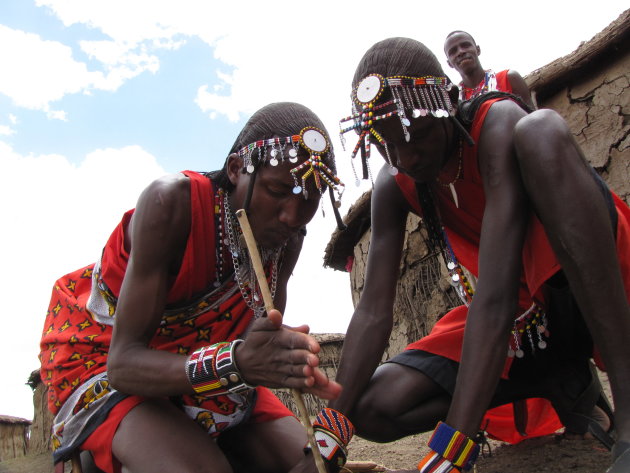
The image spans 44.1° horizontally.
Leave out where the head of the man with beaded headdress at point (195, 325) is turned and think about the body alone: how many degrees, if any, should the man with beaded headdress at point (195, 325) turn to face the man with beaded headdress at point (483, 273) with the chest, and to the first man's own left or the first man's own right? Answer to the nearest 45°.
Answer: approximately 45° to the first man's own left

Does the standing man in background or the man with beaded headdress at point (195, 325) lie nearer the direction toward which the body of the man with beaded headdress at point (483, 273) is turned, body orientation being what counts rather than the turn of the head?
the man with beaded headdress

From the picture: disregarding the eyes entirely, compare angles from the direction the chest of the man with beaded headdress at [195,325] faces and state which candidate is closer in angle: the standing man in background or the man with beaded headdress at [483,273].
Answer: the man with beaded headdress

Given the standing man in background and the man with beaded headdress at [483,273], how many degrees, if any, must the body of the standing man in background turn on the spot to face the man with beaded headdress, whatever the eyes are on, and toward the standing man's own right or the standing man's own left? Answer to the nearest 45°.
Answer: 0° — they already face them

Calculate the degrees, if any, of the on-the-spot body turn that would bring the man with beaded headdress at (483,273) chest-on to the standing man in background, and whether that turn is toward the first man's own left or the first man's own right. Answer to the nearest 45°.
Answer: approximately 135° to the first man's own right

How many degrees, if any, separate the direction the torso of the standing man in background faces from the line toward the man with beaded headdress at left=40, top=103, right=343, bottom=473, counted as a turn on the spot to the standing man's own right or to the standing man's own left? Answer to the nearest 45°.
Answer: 0° — they already face them

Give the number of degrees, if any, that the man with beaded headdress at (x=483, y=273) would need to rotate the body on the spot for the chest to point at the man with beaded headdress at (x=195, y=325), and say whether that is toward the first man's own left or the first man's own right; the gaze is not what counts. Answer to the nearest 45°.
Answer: approximately 45° to the first man's own right

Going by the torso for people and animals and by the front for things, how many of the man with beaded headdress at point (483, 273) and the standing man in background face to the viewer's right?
0

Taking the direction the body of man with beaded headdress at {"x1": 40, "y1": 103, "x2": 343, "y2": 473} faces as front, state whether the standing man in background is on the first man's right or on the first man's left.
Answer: on the first man's left
